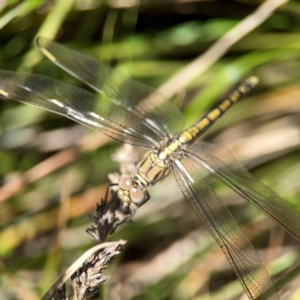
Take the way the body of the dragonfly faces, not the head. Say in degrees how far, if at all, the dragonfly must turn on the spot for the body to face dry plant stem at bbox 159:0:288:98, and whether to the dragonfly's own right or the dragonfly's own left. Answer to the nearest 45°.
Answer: approximately 135° to the dragonfly's own left

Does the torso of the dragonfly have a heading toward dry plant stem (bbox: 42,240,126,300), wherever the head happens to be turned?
yes

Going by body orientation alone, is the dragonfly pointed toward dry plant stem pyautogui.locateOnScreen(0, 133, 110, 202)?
no
